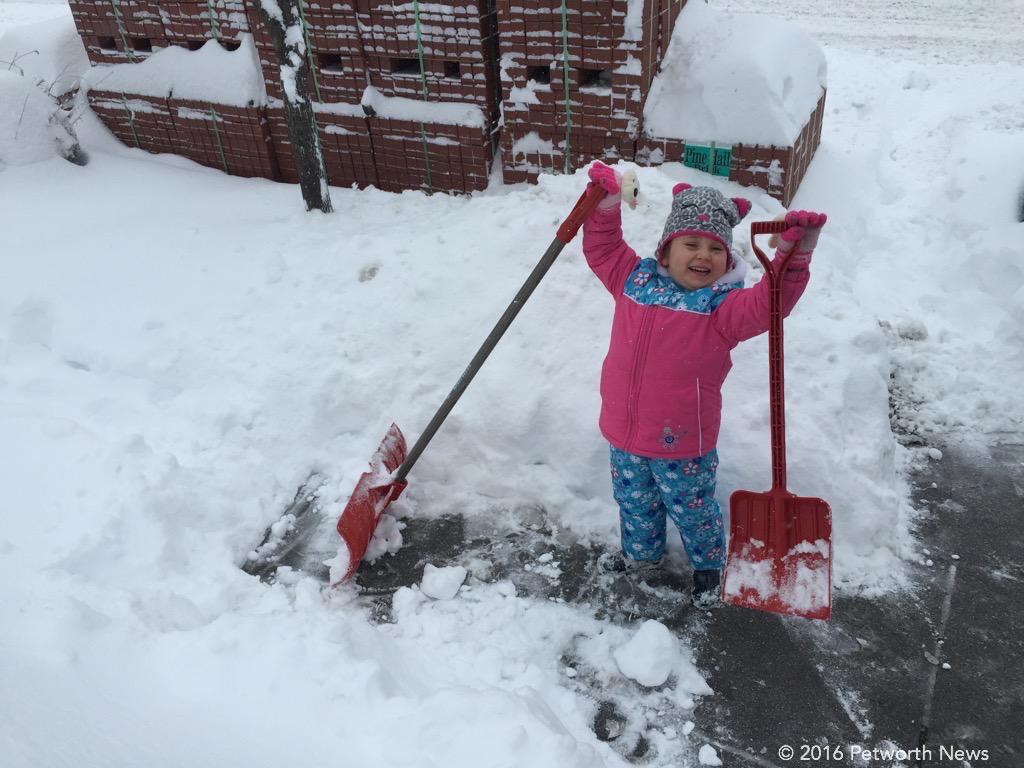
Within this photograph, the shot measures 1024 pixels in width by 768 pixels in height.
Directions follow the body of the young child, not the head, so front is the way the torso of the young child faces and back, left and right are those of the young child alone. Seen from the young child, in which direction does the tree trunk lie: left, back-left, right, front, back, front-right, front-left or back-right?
right

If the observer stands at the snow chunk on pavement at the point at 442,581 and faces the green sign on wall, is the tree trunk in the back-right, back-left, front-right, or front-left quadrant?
front-left

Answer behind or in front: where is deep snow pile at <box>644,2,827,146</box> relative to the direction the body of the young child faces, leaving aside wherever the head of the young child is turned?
behind

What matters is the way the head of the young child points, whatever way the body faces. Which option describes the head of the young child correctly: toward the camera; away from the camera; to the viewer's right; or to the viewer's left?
toward the camera

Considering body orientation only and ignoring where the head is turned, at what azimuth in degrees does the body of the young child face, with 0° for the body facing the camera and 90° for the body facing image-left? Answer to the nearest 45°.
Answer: approximately 45°

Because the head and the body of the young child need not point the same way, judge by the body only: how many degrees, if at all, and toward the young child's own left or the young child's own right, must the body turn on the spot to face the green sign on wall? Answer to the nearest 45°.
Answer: approximately 135° to the young child's own right

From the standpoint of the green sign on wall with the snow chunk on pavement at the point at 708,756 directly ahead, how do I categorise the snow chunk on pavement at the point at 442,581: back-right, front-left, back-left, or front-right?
front-right

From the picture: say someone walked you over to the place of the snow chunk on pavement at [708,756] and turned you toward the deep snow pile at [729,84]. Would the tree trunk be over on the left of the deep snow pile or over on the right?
left
